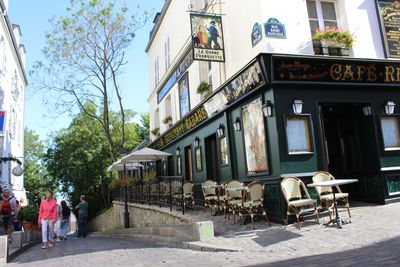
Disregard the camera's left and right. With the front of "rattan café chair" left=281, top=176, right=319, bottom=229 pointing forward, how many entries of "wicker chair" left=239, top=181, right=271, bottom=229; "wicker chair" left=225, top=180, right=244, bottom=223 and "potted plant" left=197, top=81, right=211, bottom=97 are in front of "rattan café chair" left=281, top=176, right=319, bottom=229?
0

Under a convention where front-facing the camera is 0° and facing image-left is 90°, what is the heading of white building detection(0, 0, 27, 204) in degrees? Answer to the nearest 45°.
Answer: approximately 270°

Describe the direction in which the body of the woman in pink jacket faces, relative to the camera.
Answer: toward the camera

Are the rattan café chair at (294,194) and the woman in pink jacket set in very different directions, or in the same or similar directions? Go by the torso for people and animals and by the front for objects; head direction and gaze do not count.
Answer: same or similar directions

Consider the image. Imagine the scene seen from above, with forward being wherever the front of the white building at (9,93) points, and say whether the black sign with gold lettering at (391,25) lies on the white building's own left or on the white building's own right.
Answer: on the white building's own right

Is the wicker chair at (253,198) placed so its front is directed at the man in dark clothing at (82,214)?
no

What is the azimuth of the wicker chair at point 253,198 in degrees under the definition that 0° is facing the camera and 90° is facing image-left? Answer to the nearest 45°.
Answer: approximately 45°

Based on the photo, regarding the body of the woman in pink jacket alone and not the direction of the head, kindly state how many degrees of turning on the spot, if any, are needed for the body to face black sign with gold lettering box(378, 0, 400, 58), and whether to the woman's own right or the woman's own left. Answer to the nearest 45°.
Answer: approximately 45° to the woman's own left

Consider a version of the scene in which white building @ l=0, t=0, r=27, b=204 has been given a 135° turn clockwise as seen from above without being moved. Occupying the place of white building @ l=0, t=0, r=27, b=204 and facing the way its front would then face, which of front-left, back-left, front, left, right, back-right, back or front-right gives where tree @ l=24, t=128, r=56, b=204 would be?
back-right

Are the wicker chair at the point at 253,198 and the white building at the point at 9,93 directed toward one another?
no

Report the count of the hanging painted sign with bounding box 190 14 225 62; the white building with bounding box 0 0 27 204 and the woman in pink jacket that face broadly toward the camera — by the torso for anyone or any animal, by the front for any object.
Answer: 2

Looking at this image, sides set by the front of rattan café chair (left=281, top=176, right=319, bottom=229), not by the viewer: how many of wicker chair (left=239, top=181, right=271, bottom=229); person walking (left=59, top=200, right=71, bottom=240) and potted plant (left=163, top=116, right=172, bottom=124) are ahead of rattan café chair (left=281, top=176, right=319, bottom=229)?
0

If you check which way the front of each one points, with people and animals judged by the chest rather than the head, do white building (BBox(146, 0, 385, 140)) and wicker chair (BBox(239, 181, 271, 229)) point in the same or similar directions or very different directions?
same or similar directions

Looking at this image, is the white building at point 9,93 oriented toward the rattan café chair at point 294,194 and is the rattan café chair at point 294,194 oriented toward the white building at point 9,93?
no
